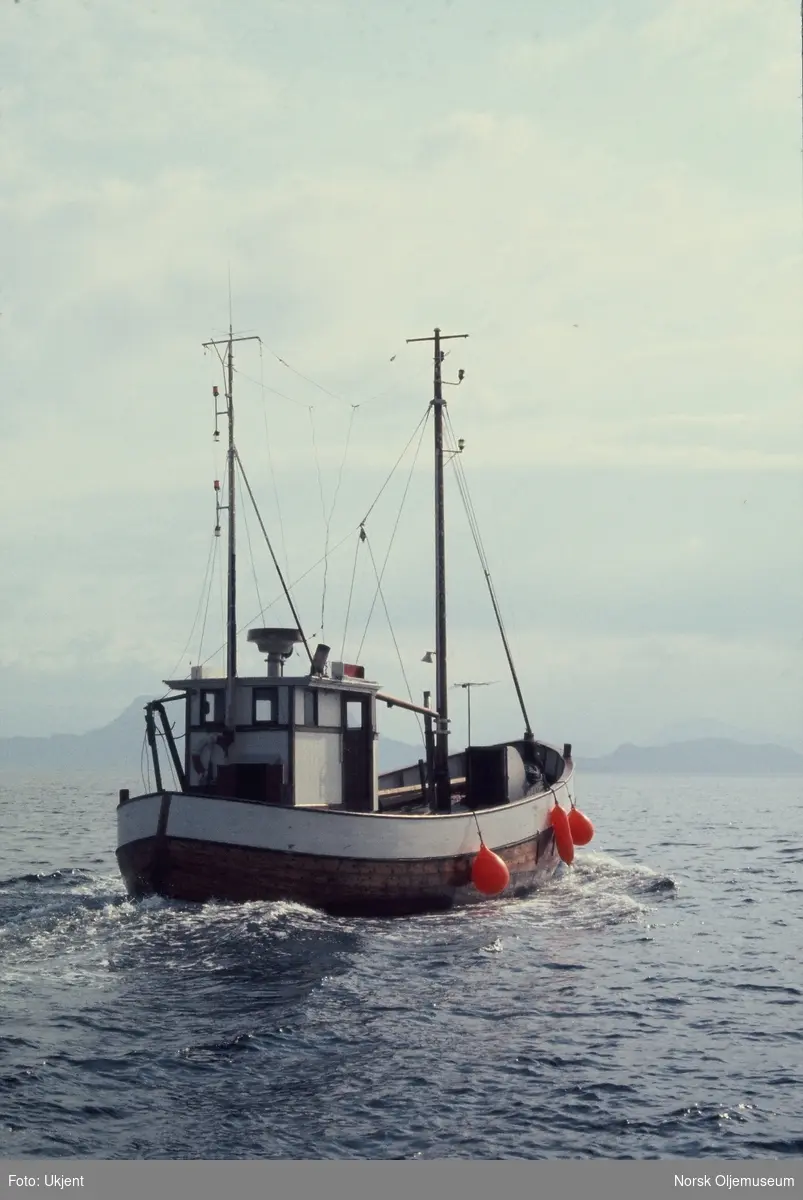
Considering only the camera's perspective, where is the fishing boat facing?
facing away from the viewer and to the right of the viewer
